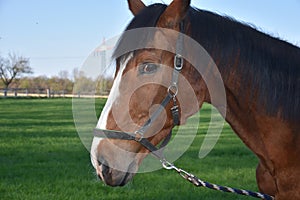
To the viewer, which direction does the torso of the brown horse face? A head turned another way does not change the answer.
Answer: to the viewer's left
